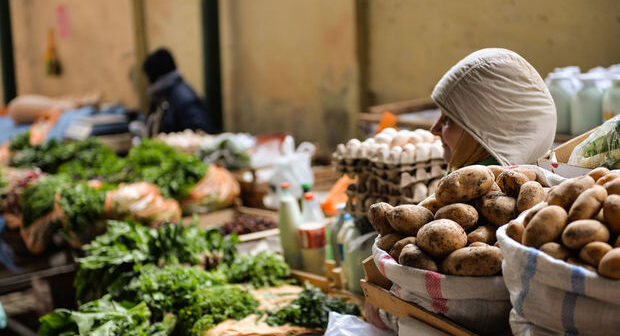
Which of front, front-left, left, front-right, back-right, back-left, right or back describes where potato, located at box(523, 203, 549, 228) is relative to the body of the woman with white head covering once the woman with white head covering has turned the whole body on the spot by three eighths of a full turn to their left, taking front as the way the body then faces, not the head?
front-right

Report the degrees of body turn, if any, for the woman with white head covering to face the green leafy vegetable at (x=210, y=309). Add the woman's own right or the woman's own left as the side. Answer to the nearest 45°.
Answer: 0° — they already face it

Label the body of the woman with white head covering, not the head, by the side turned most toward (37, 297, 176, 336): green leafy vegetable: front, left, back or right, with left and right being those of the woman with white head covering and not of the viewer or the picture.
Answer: front

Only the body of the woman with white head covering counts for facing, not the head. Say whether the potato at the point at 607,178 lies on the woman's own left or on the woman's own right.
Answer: on the woman's own left

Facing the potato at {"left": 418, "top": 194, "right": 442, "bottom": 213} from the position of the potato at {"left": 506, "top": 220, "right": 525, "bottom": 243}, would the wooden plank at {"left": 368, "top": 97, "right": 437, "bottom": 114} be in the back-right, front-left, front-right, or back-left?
front-right

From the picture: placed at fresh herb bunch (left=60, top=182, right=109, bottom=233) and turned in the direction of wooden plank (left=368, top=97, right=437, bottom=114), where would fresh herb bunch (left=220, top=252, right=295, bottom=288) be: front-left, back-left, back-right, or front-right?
front-right

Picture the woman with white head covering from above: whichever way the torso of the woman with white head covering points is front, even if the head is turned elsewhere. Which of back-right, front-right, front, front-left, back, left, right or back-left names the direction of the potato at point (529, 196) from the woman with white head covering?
left

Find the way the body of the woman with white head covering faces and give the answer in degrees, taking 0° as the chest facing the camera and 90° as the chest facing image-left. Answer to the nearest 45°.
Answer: approximately 90°

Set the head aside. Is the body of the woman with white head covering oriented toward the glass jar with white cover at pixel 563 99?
no

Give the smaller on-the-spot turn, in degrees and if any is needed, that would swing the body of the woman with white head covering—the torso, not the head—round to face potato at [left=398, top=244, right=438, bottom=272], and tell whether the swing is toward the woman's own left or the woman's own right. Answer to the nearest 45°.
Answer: approximately 90° to the woman's own left

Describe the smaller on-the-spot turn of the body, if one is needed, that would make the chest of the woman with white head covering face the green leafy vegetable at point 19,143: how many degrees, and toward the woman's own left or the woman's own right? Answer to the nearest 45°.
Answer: approximately 45° to the woman's own right

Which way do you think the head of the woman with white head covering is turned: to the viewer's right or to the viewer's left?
to the viewer's left
